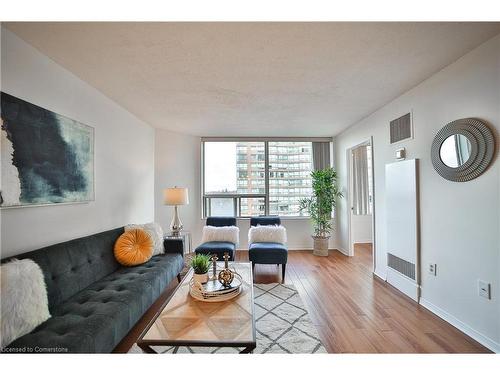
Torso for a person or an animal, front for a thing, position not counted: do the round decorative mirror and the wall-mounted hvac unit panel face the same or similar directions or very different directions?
same or similar directions

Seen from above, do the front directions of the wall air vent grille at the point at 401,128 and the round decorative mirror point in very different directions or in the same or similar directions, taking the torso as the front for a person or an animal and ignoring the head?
same or similar directions

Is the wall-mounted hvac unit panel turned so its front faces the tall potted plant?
no

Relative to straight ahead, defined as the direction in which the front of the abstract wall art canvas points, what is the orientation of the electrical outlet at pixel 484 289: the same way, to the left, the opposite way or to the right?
the opposite way

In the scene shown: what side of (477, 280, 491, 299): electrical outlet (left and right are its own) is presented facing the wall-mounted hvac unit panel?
right

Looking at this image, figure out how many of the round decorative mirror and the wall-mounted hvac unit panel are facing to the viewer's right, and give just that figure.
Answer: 0

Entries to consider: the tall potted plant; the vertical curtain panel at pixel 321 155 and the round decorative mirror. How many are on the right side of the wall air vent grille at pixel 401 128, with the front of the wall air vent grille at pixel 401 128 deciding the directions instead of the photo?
2

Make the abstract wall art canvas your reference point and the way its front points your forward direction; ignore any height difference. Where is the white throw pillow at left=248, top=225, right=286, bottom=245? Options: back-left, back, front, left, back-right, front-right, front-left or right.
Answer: front-left

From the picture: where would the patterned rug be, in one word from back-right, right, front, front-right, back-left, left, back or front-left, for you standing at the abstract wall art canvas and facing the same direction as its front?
front

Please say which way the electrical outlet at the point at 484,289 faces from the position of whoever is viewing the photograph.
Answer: facing the viewer and to the left of the viewer

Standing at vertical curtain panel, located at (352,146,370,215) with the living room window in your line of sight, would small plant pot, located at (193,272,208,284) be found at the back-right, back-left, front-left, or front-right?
front-left

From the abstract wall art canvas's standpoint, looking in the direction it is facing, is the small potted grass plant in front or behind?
in front

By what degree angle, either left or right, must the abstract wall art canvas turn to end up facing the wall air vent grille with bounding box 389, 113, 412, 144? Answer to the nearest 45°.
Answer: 0° — it already faces it

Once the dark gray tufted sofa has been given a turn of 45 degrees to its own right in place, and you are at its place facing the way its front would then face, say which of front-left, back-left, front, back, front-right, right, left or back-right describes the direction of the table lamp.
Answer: back-left

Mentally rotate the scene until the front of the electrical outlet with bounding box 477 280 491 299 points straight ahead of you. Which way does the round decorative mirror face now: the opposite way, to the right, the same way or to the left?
the same way

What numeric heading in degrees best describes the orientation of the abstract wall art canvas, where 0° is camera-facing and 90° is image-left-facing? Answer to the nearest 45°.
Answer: approximately 315°

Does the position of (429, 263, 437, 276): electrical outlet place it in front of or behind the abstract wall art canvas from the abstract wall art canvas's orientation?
in front

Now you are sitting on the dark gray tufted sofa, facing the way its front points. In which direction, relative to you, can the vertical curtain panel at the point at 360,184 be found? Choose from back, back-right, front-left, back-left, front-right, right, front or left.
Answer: front-left

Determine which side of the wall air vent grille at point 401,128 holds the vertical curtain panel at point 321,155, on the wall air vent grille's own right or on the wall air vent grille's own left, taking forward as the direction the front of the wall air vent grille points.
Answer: on the wall air vent grille's own right

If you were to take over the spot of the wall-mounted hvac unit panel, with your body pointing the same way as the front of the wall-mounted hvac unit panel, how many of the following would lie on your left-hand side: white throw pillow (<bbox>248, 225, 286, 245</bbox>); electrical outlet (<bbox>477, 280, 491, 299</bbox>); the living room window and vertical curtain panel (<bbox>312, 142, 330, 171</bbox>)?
1
